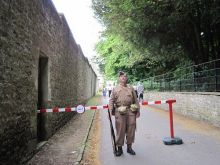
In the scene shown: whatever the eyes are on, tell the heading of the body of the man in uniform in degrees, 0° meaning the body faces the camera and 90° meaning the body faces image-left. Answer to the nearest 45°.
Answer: approximately 0°

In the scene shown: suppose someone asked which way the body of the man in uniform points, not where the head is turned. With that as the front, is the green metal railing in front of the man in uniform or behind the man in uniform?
behind
